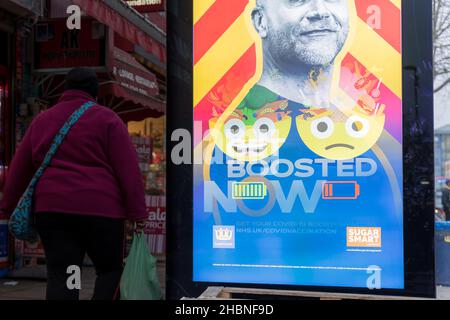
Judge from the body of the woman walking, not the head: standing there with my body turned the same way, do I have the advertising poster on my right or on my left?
on my right

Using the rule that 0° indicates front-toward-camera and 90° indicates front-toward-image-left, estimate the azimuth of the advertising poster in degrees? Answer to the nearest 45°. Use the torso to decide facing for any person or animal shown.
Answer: approximately 0°

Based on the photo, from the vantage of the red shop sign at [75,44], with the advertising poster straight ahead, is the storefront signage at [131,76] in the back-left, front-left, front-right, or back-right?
back-left

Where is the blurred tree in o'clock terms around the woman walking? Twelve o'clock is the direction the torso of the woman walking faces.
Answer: The blurred tree is roughly at 2 o'clock from the woman walking.

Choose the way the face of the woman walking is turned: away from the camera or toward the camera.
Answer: away from the camera

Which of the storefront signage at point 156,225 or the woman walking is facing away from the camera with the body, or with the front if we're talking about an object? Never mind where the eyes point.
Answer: the woman walking

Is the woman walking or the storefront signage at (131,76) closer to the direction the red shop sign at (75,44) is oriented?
the woman walking

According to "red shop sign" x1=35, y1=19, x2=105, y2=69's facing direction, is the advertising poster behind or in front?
in front

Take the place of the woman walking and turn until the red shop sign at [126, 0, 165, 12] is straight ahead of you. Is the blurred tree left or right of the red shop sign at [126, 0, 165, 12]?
right

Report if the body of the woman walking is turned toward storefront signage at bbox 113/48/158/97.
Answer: yes

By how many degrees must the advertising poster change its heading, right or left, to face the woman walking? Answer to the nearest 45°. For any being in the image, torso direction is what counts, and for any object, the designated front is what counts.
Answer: approximately 45° to its right

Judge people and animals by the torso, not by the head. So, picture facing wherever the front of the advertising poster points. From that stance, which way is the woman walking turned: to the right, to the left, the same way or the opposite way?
the opposite way

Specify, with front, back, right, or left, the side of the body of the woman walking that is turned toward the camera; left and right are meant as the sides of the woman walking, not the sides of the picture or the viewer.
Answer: back
